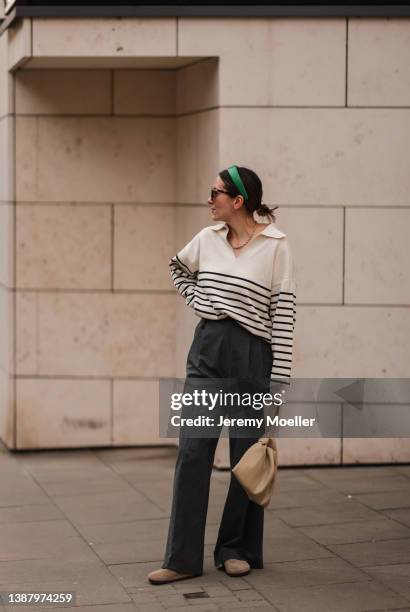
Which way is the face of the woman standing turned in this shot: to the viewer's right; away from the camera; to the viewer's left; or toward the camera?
to the viewer's left

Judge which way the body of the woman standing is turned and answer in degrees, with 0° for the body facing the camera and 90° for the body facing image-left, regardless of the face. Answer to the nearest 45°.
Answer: approximately 45°
